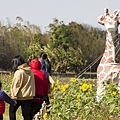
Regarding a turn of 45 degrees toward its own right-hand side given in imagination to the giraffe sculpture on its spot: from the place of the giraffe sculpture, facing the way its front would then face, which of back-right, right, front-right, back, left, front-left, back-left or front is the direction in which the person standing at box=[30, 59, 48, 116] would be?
front-left

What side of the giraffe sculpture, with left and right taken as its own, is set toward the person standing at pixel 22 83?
front

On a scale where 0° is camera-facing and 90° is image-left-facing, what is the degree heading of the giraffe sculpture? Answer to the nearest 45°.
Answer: approximately 45°
